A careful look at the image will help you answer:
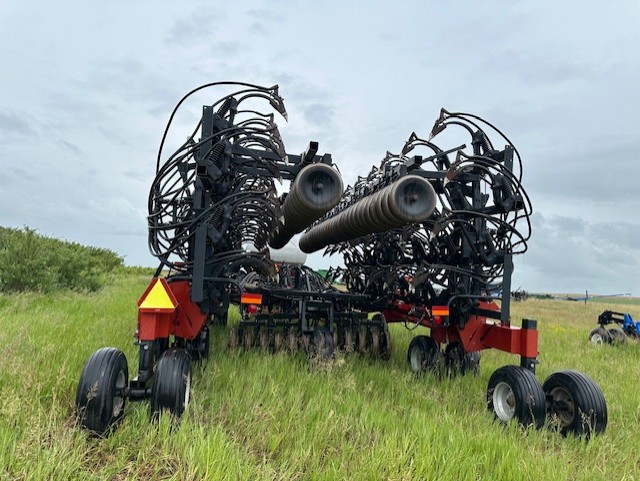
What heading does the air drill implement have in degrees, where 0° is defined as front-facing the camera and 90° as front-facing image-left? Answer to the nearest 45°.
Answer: approximately 180°

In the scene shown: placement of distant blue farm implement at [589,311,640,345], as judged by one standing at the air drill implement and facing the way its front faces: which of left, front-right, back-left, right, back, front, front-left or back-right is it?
front-right
